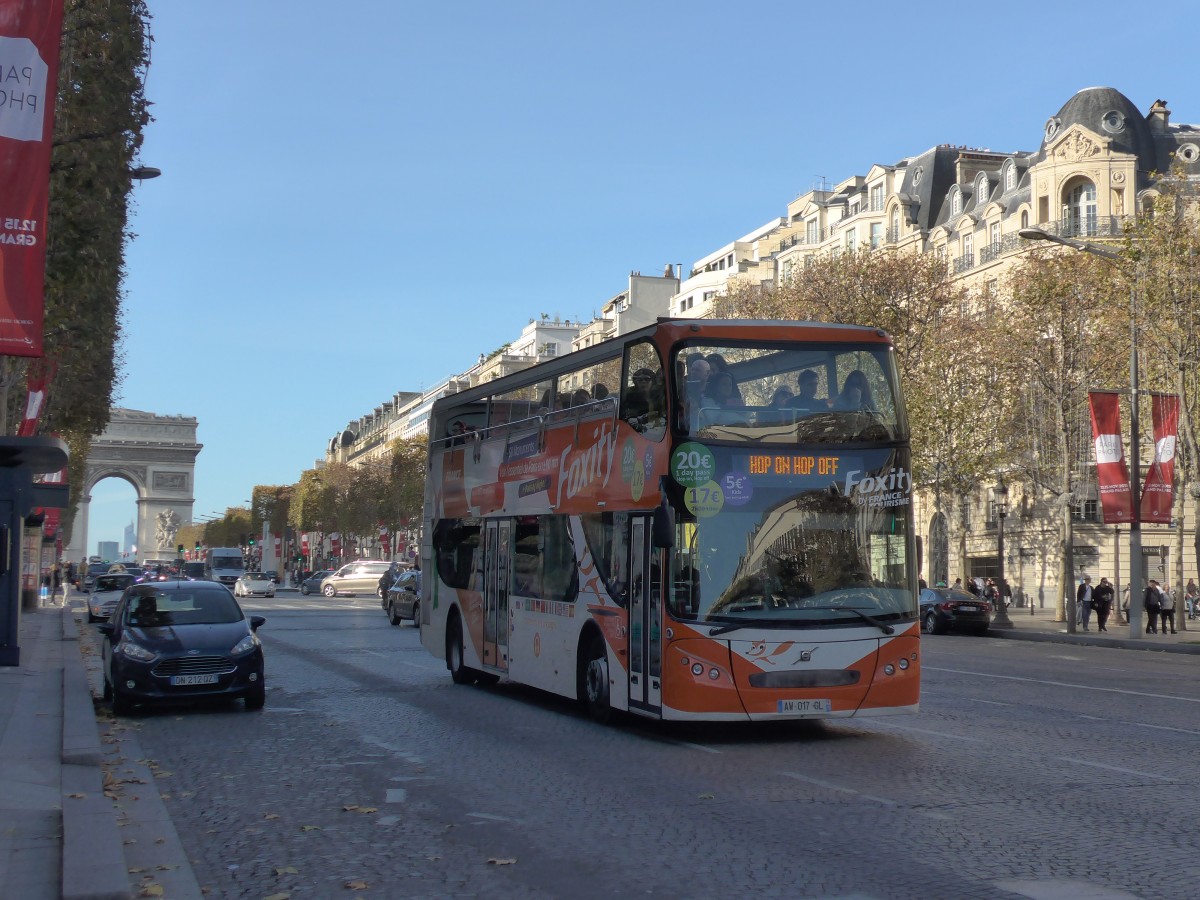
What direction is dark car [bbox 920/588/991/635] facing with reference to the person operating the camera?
facing away from the viewer and to the left of the viewer

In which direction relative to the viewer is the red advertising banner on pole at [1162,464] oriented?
toward the camera

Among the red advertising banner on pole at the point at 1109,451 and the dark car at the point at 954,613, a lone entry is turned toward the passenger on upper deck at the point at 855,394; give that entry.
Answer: the red advertising banner on pole

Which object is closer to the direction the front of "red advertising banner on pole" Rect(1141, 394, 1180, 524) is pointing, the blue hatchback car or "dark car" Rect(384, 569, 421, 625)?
the blue hatchback car

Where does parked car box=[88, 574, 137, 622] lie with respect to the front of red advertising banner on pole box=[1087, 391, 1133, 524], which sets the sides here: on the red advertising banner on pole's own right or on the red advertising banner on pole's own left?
on the red advertising banner on pole's own right

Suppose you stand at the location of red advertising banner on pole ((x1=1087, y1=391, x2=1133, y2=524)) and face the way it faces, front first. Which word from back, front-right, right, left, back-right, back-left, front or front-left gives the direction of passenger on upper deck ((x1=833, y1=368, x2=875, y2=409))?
front

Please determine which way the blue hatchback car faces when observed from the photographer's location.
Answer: facing the viewer

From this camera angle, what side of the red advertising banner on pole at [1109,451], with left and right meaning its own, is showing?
front

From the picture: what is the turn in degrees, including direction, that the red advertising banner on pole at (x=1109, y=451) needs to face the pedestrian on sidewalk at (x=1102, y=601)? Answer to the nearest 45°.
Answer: approximately 180°

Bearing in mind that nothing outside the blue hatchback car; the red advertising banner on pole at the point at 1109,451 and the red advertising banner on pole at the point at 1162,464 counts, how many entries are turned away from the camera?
0
